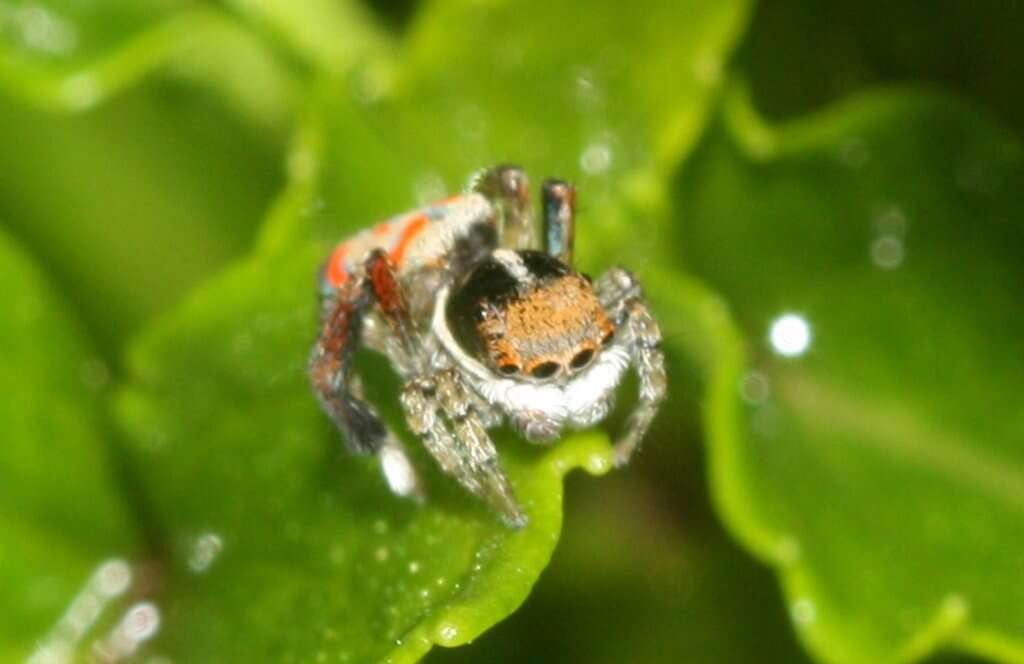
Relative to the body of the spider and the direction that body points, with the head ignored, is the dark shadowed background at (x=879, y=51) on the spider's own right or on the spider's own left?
on the spider's own left

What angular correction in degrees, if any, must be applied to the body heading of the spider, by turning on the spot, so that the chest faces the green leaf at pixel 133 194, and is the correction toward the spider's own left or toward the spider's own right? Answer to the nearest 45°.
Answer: approximately 180°

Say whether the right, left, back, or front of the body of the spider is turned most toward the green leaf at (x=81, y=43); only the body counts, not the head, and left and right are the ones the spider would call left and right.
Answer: back

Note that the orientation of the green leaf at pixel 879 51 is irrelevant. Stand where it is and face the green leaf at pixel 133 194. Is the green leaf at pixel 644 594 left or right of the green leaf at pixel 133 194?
left

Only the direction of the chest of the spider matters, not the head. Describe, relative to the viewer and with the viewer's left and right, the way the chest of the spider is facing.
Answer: facing the viewer and to the right of the viewer

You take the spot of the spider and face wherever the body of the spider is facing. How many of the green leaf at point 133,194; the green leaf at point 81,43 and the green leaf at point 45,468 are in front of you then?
0
